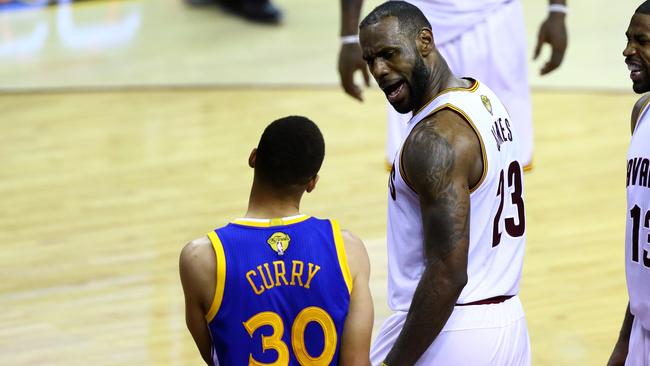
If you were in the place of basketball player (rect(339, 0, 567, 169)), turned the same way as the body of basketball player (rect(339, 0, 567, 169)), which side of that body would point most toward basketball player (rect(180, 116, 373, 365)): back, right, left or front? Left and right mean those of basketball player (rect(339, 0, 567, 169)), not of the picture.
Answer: front

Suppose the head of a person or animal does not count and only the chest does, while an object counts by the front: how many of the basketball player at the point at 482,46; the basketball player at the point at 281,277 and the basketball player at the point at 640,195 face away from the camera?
1

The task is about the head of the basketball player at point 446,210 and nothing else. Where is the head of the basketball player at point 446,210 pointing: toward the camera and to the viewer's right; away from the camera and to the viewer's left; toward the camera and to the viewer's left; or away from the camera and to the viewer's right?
toward the camera and to the viewer's left

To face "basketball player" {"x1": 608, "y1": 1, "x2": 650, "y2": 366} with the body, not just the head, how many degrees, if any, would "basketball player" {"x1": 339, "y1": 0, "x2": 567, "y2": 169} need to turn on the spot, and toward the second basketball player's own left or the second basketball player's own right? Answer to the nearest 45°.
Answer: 0° — they already face them

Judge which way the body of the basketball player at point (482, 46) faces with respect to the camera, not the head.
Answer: toward the camera

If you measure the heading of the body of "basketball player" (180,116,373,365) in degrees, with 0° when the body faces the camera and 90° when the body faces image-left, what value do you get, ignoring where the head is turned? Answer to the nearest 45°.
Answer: approximately 180°

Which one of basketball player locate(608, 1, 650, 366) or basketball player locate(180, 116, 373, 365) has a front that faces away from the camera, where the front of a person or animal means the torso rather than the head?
basketball player locate(180, 116, 373, 365)

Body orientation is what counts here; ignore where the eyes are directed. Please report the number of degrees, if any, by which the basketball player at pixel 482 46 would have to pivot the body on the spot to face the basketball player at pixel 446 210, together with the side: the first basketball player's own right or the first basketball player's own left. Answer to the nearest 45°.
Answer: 0° — they already face them

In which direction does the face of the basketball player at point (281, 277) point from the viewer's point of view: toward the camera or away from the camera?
away from the camera

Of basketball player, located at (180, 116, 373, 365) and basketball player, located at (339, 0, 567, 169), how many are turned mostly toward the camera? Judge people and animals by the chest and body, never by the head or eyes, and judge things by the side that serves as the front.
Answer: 1

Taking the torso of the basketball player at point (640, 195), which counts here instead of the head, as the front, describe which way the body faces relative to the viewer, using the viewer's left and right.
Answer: facing the viewer and to the left of the viewer

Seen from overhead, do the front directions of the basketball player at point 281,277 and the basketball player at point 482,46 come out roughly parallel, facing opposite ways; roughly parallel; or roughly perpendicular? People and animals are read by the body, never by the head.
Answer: roughly parallel, facing opposite ways

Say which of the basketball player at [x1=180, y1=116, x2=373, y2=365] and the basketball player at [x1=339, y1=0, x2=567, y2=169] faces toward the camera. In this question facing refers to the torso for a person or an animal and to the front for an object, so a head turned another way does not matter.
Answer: the basketball player at [x1=339, y1=0, x2=567, y2=169]
